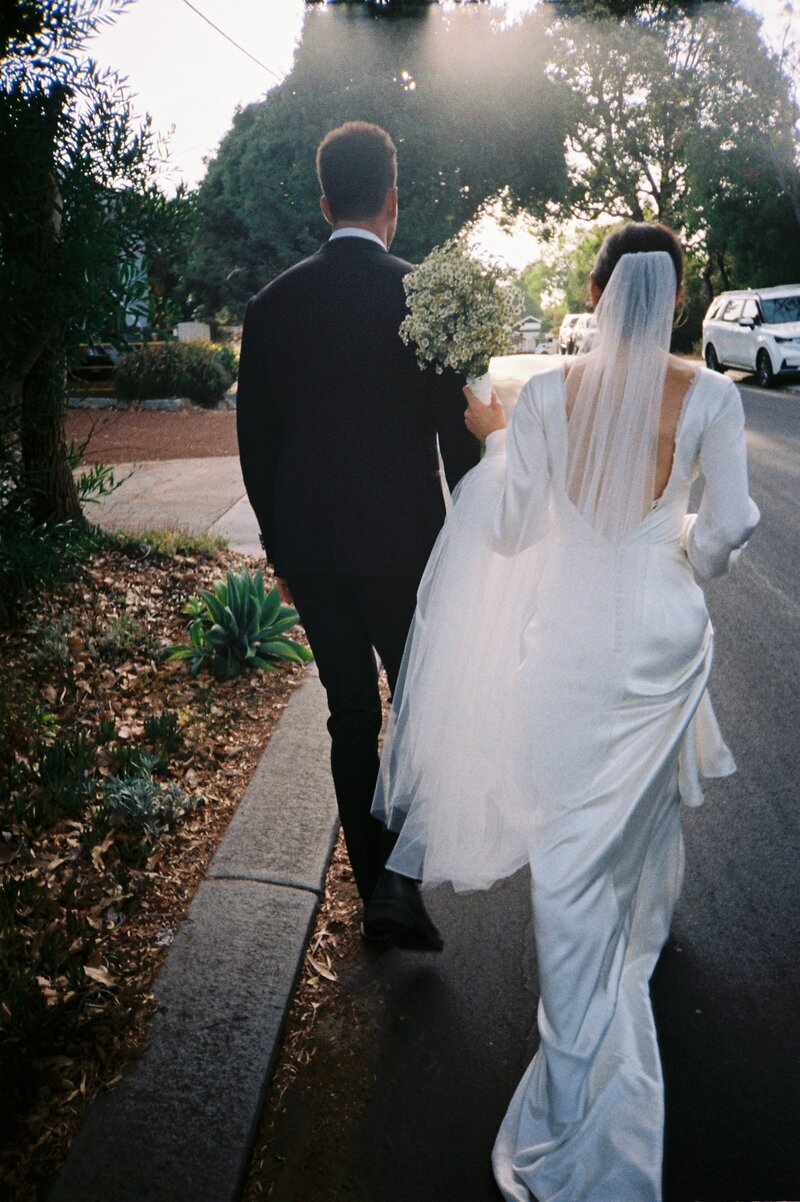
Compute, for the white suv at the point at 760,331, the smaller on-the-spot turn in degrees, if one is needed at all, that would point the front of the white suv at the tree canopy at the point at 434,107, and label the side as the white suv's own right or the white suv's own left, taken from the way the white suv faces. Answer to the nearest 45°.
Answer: approximately 180°

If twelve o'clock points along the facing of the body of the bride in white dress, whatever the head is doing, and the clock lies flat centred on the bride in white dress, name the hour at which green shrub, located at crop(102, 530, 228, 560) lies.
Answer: The green shrub is roughly at 11 o'clock from the bride in white dress.

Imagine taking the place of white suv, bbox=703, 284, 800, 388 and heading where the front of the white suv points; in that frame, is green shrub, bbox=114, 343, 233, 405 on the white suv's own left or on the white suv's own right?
on the white suv's own right

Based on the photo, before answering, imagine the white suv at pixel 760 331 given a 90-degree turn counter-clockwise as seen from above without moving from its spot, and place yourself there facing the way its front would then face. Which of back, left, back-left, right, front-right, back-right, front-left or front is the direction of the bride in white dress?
back-right

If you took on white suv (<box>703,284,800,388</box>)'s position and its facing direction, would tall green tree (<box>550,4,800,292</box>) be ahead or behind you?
behind

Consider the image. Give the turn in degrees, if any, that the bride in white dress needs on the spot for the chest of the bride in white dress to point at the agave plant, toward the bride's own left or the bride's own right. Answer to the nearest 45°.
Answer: approximately 45° to the bride's own left

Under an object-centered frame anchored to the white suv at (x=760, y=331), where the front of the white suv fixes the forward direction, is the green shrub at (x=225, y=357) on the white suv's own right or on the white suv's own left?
on the white suv's own right

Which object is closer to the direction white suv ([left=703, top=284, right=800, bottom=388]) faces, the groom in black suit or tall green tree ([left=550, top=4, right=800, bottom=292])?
the groom in black suit

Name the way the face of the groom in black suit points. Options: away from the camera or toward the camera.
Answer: away from the camera

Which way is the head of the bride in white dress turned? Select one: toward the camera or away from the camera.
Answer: away from the camera

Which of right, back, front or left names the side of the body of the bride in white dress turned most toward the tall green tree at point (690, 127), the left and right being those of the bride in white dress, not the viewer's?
front

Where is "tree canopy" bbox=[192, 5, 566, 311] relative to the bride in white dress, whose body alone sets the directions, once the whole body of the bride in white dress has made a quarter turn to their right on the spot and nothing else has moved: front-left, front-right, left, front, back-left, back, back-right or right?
left

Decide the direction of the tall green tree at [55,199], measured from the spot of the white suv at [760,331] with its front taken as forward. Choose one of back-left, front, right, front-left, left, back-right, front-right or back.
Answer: front-right

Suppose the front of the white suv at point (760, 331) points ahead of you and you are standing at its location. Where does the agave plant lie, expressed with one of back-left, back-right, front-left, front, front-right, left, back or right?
front-right

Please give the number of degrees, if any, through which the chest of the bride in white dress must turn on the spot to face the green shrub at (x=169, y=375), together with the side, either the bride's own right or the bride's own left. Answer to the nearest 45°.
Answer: approximately 45° to the bride's own left

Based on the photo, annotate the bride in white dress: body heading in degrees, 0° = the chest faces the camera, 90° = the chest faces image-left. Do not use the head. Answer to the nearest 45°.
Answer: approximately 180°
